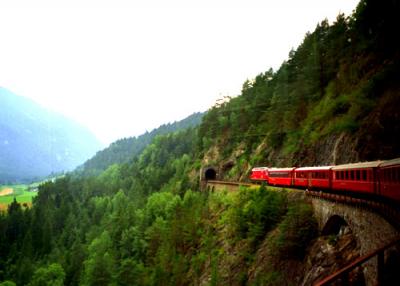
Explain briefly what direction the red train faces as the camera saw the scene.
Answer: facing away from the viewer and to the left of the viewer
